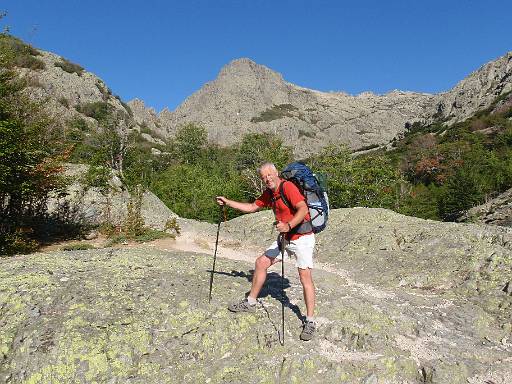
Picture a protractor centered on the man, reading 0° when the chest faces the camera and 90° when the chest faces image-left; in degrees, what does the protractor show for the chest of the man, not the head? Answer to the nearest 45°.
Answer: approximately 45°

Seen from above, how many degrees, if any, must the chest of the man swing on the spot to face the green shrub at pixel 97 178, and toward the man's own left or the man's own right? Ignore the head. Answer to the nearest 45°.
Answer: approximately 90° to the man's own right

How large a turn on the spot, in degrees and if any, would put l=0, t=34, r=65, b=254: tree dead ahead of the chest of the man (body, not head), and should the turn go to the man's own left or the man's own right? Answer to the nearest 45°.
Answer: approximately 90° to the man's own right

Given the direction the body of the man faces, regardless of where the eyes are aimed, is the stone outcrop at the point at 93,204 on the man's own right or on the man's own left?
on the man's own right

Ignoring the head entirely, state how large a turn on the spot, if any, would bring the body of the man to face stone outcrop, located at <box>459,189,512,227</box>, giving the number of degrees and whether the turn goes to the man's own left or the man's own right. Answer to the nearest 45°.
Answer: approximately 180°
